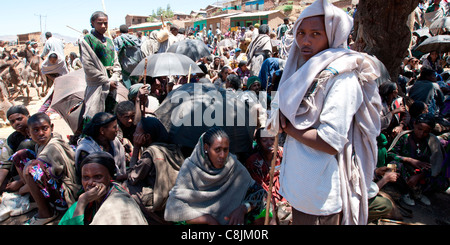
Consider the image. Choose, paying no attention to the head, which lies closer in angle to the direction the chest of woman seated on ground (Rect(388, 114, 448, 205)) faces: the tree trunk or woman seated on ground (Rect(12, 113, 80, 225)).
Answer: the woman seated on ground

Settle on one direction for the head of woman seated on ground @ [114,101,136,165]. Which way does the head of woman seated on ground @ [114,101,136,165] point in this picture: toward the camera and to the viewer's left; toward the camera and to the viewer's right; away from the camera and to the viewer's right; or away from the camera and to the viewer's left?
toward the camera and to the viewer's right

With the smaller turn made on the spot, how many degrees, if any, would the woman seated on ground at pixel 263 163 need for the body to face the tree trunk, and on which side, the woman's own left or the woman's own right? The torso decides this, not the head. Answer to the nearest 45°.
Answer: approximately 90° to the woman's own left

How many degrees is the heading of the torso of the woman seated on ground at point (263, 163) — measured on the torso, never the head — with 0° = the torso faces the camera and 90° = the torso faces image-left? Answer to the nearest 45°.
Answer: approximately 315°

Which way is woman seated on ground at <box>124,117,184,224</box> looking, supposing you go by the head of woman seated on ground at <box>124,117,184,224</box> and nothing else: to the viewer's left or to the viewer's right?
to the viewer's left

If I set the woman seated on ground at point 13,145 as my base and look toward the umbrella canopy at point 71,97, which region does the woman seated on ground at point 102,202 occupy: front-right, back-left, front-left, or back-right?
back-right
